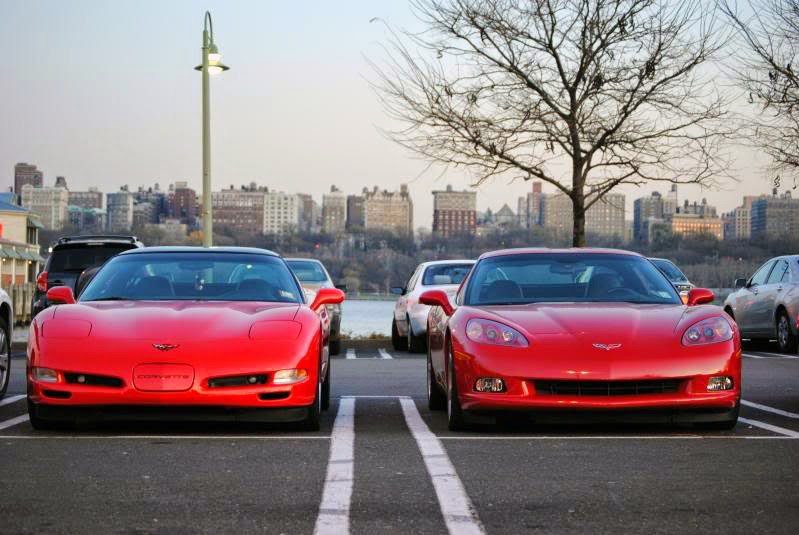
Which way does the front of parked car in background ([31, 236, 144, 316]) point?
away from the camera

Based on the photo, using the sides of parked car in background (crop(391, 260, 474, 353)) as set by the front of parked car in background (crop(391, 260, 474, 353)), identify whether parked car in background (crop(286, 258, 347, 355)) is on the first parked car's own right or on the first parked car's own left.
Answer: on the first parked car's own left

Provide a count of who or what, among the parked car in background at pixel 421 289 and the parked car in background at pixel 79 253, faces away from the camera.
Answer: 2

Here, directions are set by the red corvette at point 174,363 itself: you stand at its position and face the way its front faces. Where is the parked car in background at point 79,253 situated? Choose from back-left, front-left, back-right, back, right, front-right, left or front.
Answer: back

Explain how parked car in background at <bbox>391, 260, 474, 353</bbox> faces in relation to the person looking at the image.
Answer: facing away from the viewer

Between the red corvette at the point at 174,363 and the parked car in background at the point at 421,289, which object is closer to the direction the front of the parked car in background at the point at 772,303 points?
the parked car in background

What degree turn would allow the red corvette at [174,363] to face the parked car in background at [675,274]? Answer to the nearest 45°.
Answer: approximately 135° to its left

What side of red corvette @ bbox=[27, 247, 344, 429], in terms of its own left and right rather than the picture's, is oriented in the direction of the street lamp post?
back

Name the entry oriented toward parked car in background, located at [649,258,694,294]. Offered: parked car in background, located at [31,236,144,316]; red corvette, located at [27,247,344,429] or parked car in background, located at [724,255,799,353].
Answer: parked car in background, located at [724,255,799,353]
